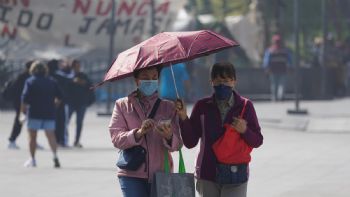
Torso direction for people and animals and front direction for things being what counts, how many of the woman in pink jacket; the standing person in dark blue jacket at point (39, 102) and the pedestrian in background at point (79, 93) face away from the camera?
1

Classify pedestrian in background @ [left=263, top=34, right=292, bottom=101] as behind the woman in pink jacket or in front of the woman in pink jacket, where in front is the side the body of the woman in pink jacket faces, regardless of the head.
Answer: behind

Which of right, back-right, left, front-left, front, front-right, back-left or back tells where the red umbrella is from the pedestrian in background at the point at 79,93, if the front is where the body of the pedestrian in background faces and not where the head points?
front-left

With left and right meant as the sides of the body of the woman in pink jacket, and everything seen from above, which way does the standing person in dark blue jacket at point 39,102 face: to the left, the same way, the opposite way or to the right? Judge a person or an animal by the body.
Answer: the opposite way

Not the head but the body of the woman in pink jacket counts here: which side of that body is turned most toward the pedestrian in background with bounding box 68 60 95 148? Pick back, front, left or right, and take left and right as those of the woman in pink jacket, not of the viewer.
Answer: back

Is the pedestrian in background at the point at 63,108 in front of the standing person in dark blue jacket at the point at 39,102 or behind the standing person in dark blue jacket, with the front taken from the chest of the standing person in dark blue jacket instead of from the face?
in front

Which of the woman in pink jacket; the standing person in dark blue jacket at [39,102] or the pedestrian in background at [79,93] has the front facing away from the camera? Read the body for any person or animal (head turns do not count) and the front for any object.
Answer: the standing person in dark blue jacket

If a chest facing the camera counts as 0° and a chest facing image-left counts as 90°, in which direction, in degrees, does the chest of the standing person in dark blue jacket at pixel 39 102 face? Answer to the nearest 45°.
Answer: approximately 180°

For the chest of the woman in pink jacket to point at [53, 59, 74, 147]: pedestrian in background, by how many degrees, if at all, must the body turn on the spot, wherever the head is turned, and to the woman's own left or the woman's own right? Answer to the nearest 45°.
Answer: approximately 180°

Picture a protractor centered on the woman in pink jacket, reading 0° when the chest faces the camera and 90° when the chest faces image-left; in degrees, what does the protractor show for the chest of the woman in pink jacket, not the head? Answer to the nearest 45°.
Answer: approximately 0°

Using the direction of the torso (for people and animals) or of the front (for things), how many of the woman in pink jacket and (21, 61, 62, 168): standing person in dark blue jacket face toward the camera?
1

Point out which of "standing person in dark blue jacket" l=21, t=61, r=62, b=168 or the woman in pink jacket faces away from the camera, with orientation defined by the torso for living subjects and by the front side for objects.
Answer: the standing person in dark blue jacket
